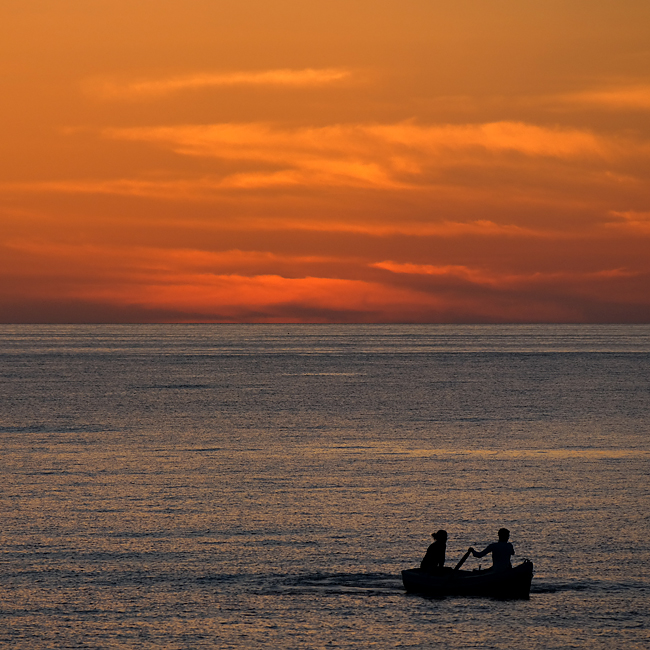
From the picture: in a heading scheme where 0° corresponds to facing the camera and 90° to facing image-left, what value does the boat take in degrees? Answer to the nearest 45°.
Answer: approximately 270°
